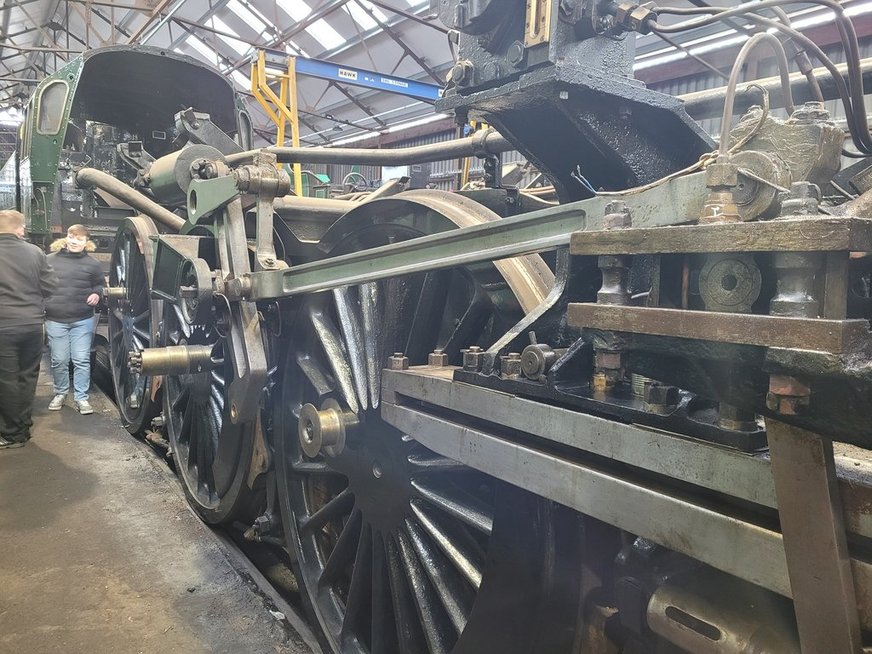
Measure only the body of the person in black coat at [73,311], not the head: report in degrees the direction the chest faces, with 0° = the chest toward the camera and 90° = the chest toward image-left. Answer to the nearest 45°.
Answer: approximately 0°

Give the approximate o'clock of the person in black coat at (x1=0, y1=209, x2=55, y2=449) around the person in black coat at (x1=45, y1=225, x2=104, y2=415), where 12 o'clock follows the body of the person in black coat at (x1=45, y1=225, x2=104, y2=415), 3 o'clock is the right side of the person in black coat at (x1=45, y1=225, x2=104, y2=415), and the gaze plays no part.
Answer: the person in black coat at (x1=0, y1=209, x2=55, y2=449) is roughly at 1 o'clock from the person in black coat at (x1=45, y1=225, x2=104, y2=415).
